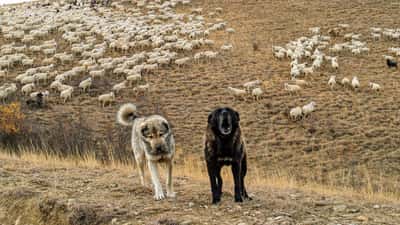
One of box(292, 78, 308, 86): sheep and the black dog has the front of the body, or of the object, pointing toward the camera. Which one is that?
the black dog

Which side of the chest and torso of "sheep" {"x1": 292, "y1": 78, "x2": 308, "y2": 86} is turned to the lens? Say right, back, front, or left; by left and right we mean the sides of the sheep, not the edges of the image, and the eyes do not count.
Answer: left

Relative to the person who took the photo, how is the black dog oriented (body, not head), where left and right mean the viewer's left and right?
facing the viewer

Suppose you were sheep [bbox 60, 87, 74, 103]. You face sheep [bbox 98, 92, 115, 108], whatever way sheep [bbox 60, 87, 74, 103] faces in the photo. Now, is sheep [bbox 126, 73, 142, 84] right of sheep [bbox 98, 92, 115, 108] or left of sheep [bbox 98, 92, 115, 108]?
left

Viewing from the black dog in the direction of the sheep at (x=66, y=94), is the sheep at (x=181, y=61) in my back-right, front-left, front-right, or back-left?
front-right

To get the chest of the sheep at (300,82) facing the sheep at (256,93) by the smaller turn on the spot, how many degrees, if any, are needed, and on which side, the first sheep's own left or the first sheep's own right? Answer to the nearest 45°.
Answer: approximately 45° to the first sheep's own left

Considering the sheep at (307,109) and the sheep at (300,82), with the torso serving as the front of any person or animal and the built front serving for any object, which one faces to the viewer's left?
the sheep at (300,82)

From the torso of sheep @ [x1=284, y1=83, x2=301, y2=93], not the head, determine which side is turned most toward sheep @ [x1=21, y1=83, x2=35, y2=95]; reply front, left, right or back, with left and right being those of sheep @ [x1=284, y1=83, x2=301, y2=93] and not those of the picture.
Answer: front

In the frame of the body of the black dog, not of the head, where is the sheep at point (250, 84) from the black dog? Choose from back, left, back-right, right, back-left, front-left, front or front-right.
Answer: back

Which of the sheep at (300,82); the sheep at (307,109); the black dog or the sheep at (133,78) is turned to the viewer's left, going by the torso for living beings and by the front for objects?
the sheep at (300,82)

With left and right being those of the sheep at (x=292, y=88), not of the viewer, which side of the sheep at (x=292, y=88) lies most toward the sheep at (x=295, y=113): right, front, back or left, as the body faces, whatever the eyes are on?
left
